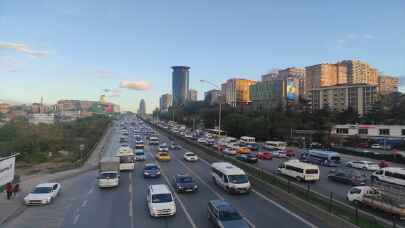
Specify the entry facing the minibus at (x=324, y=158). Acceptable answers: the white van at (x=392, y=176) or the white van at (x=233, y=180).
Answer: the white van at (x=392, y=176)

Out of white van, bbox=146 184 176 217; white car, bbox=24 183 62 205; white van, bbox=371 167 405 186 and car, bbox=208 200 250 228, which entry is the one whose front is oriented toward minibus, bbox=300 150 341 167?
white van, bbox=371 167 405 186

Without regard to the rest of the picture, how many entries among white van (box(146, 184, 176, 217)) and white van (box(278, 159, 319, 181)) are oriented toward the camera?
1

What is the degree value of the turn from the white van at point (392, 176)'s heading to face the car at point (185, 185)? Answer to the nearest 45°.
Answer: approximately 90° to its left

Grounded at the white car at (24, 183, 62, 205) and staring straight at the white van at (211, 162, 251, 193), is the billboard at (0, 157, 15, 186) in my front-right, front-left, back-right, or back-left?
back-left

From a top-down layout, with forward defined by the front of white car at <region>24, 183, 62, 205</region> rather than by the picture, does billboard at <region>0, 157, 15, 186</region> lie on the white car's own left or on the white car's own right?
on the white car's own right

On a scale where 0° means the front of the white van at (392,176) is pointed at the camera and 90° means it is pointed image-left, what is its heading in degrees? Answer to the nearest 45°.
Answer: approximately 135°

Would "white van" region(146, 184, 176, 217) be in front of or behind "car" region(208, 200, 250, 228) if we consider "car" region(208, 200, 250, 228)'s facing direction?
behind

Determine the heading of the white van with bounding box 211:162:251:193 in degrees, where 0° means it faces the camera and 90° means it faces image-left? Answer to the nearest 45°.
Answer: approximately 315°

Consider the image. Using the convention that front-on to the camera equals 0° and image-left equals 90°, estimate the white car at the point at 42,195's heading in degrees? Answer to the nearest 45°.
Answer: approximately 45°

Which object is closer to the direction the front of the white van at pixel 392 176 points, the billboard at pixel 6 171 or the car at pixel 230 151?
the car

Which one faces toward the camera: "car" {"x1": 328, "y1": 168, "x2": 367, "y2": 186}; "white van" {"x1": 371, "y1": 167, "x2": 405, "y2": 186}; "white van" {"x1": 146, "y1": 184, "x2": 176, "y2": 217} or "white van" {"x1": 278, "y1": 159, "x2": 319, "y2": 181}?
"white van" {"x1": 146, "y1": 184, "x2": 176, "y2": 217}

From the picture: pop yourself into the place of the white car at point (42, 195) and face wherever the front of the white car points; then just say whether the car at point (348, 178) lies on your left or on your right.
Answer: on your left

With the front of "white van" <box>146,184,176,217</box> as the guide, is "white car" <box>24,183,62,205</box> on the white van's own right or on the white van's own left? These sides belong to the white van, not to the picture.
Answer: on the white van's own right
